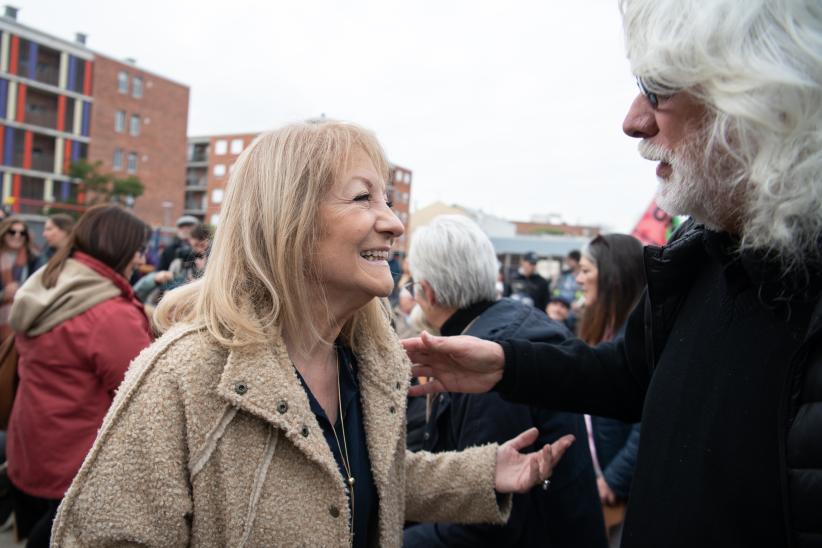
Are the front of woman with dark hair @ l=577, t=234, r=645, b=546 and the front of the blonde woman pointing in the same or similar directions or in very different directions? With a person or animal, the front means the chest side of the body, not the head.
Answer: very different directions

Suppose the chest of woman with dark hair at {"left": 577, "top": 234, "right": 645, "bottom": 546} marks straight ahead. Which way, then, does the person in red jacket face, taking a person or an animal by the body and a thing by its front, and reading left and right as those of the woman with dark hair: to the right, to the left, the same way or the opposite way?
to the right

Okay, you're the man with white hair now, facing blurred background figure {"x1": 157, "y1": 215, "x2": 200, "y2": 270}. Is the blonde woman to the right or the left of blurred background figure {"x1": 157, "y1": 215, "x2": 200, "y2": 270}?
left

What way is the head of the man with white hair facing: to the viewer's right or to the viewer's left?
to the viewer's left

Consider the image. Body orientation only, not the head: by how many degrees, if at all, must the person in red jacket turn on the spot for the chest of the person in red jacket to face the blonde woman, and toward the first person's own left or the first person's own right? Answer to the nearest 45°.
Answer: approximately 135° to the first person's own right

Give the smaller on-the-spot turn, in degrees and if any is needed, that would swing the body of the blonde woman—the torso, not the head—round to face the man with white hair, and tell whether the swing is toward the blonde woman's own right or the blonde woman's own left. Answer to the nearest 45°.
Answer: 0° — they already face them

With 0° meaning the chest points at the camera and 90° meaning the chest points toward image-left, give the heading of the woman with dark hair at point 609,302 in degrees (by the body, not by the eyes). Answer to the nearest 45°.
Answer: approximately 90°

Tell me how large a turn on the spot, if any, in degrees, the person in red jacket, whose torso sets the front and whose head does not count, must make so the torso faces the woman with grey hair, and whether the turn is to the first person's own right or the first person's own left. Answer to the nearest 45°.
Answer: approximately 90° to the first person's own right

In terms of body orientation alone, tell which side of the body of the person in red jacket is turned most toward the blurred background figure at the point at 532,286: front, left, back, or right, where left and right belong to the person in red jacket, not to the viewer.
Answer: front

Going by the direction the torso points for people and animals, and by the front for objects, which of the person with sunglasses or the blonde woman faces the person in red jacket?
the person with sunglasses

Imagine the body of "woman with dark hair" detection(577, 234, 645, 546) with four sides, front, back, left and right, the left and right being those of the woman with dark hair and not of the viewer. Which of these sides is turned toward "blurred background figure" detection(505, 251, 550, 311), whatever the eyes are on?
right

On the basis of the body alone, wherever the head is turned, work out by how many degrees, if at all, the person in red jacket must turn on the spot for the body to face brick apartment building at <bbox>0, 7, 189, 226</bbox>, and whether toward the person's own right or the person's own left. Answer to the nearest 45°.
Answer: approximately 45° to the person's own left
